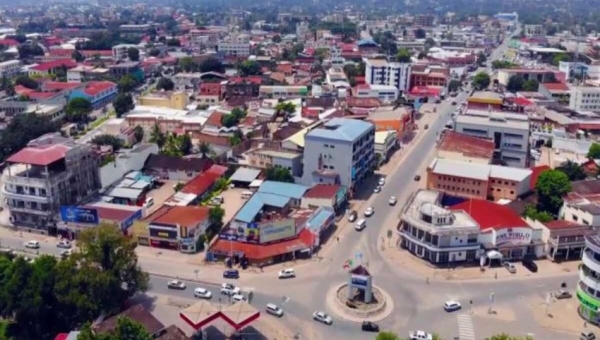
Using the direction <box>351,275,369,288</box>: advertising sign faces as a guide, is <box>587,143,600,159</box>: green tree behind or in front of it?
behind

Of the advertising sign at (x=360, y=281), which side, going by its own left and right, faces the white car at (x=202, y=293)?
right

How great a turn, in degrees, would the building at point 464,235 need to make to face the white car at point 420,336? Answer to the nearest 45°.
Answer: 0° — it already faces it

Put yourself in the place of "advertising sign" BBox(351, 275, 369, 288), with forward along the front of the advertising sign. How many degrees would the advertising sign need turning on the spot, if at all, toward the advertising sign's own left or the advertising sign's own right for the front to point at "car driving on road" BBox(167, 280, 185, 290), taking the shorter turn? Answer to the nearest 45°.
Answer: approximately 90° to the advertising sign's own right

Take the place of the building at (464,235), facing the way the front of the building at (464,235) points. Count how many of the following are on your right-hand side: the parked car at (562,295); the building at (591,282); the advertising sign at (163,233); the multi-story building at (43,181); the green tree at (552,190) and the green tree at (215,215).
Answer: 3

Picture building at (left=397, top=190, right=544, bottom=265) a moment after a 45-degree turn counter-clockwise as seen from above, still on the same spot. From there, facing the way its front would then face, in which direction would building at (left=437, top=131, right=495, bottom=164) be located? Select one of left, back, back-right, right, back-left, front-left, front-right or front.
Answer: back-left

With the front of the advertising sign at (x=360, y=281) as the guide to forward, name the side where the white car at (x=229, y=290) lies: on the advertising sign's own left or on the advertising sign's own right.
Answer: on the advertising sign's own right

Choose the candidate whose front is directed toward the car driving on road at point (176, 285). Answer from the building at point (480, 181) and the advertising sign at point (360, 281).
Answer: the building
